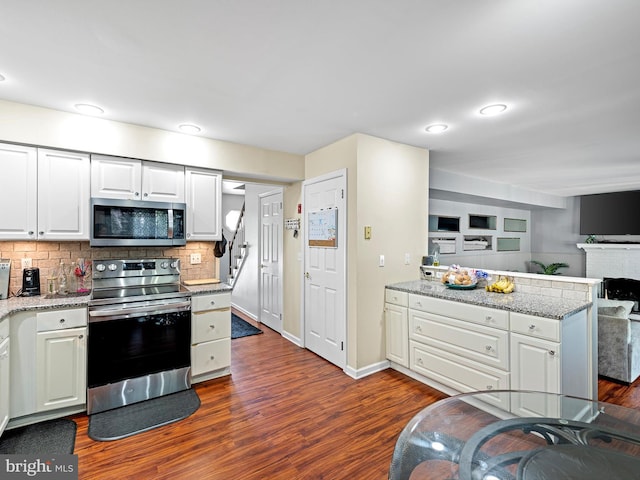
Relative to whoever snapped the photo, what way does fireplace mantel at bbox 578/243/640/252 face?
facing the viewer

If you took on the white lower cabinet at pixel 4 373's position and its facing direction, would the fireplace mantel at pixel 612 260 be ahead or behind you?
ahead

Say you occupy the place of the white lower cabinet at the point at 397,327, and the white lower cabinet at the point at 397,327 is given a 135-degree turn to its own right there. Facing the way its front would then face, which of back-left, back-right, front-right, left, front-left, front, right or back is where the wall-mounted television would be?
front-right

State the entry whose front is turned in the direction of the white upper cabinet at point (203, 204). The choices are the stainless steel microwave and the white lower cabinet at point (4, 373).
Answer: the white lower cabinet

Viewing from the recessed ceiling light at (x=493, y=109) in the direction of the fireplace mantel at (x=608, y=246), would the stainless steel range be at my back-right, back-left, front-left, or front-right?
back-left

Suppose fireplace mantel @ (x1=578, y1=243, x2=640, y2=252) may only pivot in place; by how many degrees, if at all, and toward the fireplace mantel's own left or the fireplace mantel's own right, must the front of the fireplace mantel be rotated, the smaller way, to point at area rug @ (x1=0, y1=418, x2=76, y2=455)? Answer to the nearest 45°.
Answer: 0° — it already faces it

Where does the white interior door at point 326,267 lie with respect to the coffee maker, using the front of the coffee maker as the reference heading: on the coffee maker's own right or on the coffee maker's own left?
on the coffee maker's own left

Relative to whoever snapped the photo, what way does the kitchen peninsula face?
facing the viewer and to the left of the viewer
